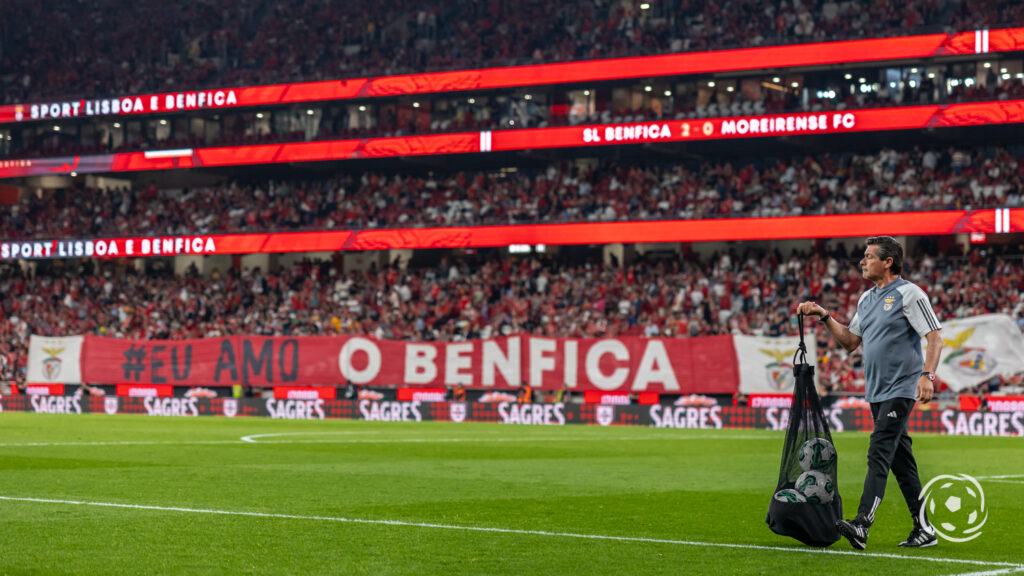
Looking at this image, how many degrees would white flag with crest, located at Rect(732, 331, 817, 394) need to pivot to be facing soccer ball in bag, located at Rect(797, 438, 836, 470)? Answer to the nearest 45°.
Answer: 0° — it already faces it

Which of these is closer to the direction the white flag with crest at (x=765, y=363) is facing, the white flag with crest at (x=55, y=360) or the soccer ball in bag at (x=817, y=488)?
the soccer ball in bag

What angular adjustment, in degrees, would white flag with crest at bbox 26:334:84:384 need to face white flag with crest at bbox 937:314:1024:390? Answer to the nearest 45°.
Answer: approximately 45° to its left

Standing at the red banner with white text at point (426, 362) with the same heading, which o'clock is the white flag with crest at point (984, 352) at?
The white flag with crest is roughly at 10 o'clock from the red banner with white text.

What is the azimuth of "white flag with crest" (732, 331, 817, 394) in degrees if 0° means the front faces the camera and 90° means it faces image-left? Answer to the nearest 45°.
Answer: approximately 0°

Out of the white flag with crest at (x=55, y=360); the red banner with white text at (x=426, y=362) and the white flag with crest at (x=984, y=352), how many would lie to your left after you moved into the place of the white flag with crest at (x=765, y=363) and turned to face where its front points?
1

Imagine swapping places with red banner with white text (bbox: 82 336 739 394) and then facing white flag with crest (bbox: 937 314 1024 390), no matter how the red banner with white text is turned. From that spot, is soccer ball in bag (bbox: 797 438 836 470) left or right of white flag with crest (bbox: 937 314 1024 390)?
right

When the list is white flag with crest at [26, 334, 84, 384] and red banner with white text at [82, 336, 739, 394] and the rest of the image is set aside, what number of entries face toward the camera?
2

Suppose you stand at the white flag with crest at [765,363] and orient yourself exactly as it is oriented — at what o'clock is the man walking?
The man walking is roughly at 12 o'clock from the white flag with crest.

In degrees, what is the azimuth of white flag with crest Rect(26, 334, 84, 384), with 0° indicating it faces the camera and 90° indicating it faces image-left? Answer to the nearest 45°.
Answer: approximately 0°

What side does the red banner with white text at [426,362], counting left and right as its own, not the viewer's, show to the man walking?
front

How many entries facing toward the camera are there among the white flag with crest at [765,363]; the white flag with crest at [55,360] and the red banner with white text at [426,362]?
3

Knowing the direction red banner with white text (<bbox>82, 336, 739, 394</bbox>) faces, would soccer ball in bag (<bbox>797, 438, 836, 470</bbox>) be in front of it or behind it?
in front

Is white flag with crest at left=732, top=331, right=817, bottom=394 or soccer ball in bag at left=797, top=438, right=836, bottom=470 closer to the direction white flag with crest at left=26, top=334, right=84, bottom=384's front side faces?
the soccer ball in bag
